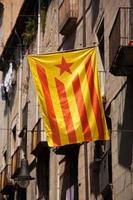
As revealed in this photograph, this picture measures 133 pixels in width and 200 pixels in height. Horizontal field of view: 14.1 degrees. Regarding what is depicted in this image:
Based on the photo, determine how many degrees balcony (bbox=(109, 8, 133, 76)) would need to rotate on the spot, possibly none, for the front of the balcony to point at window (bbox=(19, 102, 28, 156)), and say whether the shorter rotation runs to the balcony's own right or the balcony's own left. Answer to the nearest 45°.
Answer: approximately 135° to the balcony's own right

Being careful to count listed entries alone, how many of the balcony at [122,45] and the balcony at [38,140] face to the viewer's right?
0

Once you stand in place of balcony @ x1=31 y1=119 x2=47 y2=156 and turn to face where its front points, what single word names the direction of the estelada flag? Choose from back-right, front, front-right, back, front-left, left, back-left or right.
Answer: front-left

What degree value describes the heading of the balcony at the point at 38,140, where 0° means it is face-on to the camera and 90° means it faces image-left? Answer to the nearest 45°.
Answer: approximately 45°

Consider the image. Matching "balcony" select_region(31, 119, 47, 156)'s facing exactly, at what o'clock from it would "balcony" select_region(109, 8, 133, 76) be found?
"balcony" select_region(109, 8, 133, 76) is roughly at 10 o'clock from "balcony" select_region(31, 119, 47, 156).

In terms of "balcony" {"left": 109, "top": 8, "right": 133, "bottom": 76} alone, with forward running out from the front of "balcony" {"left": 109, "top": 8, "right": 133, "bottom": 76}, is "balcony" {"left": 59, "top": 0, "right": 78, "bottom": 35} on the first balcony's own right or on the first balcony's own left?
on the first balcony's own right

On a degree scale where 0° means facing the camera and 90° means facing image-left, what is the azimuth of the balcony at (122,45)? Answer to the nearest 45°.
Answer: approximately 45°

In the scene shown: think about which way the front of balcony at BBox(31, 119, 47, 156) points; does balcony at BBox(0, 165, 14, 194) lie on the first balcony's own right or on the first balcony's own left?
on the first balcony's own right

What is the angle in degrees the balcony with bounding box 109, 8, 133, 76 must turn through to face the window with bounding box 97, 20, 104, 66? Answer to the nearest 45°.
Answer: approximately 135° to its right

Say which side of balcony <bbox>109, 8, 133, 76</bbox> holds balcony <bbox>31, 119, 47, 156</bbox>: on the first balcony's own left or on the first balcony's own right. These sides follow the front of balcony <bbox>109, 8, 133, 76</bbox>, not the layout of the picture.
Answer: on the first balcony's own right
